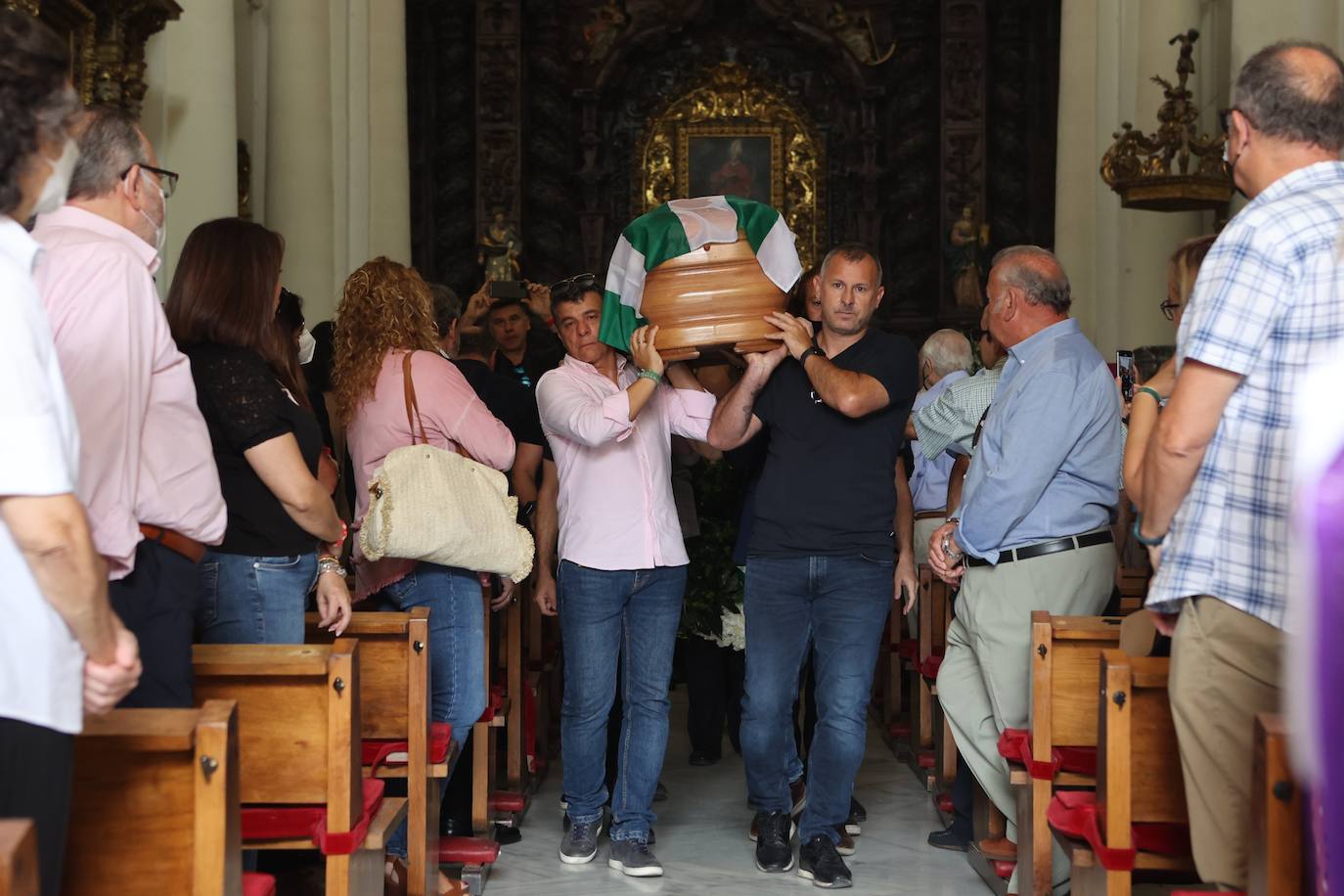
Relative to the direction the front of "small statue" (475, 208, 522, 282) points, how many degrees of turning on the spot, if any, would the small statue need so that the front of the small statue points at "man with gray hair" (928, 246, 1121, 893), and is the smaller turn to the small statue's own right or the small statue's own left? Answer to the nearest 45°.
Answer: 0° — it already faces them

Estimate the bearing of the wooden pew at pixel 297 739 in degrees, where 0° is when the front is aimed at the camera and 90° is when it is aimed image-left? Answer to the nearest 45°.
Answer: approximately 180°

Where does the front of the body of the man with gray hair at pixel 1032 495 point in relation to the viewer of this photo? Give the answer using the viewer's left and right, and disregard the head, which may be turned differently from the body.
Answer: facing to the left of the viewer

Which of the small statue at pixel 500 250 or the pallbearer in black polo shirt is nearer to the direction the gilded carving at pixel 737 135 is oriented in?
the pallbearer in black polo shirt

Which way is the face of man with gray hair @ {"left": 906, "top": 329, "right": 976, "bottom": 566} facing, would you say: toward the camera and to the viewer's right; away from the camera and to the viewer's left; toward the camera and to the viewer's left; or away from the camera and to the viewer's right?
away from the camera and to the viewer's left

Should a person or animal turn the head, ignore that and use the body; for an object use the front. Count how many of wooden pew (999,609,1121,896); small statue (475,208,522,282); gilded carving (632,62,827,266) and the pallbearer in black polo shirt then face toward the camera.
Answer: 3

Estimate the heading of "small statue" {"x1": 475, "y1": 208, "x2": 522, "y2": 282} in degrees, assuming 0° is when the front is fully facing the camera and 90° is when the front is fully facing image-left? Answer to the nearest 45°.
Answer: approximately 0°

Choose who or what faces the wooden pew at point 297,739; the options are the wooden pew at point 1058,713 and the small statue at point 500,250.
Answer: the small statue

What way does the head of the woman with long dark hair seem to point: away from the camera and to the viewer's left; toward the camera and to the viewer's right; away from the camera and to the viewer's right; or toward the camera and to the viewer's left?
away from the camera and to the viewer's right

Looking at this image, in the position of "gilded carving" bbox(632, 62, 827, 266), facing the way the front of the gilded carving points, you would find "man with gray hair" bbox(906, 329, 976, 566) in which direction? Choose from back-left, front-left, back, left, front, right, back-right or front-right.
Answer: front

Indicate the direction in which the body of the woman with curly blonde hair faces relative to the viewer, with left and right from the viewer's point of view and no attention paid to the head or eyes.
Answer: facing away from the viewer and to the right of the viewer

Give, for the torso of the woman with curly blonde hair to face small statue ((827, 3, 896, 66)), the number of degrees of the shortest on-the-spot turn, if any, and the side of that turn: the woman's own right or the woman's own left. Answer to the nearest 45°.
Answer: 0° — they already face it

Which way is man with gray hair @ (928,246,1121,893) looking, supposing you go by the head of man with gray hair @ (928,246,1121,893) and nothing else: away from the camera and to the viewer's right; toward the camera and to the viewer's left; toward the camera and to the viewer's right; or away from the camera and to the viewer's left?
away from the camera and to the viewer's left

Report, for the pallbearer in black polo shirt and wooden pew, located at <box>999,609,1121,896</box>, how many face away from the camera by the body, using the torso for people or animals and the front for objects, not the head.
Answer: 1

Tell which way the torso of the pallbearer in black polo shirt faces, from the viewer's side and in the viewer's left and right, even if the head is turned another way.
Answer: facing the viewer

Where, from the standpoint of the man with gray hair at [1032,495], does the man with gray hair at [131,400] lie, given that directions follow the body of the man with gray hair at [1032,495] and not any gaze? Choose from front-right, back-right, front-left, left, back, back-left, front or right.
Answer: front-left

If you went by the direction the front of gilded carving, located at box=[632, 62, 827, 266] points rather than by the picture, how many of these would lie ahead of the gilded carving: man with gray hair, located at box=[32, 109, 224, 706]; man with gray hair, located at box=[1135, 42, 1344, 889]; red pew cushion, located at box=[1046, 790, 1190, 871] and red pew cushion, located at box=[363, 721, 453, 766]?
4
